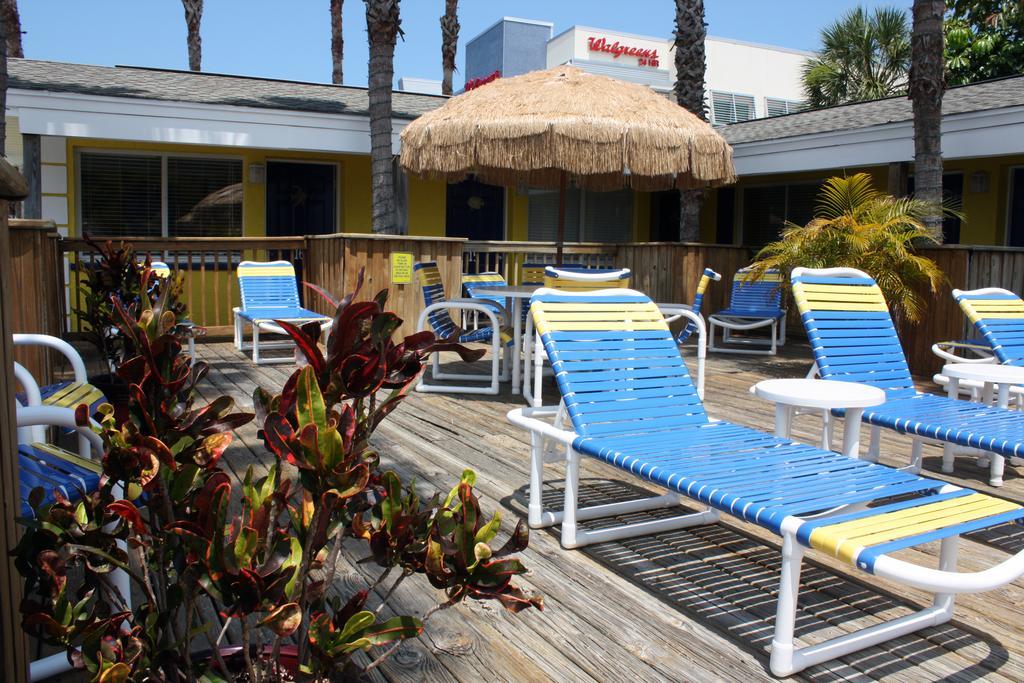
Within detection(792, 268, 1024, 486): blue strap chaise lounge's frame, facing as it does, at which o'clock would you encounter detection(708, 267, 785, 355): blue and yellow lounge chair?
The blue and yellow lounge chair is roughly at 7 o'clock from the blue strap chaise lounge.

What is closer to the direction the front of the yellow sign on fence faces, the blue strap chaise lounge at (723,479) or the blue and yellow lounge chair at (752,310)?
the blue strap chaise lounge

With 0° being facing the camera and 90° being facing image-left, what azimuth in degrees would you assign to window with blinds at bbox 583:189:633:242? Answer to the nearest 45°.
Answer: approximately 0°

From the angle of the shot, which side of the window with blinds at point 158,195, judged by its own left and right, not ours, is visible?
front

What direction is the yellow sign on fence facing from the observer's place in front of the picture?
facing the viewer

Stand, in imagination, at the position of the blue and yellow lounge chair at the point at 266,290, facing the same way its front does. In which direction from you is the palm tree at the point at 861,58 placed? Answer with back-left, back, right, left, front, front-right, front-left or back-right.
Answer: left

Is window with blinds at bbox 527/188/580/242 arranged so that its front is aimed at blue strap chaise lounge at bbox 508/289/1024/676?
yes

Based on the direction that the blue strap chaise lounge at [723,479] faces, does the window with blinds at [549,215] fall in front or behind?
behind

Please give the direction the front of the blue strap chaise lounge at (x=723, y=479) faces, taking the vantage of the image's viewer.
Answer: facing the viewer and to the right of the viewer

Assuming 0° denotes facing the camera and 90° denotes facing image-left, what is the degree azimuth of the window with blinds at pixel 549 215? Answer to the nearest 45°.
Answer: approximately 0°

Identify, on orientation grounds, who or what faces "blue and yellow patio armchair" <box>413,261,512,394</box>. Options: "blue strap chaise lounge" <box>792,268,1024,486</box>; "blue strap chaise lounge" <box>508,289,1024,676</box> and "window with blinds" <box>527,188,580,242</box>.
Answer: the window with blinds

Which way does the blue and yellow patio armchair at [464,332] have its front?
to the viewer's right

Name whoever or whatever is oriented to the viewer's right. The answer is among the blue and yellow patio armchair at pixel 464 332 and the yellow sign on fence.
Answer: the blue and yellow patio armchair
